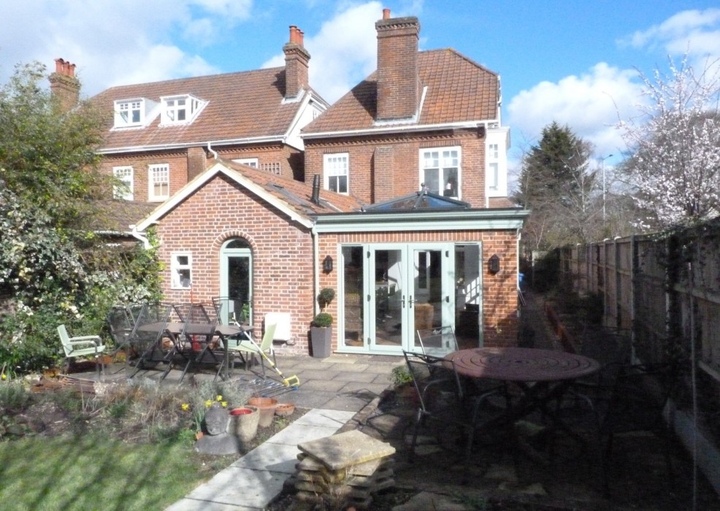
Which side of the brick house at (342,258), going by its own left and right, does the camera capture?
front

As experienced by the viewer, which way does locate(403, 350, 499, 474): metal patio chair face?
facing away from the viewer and to the right of the viewer

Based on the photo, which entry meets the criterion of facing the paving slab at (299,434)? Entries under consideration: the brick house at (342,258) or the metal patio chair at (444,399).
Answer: the brick house

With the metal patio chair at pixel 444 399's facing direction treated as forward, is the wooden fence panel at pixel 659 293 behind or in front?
in front

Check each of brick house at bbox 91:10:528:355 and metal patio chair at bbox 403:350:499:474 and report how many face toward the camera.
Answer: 1

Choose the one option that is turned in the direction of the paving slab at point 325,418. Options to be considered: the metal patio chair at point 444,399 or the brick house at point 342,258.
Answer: the brick house
